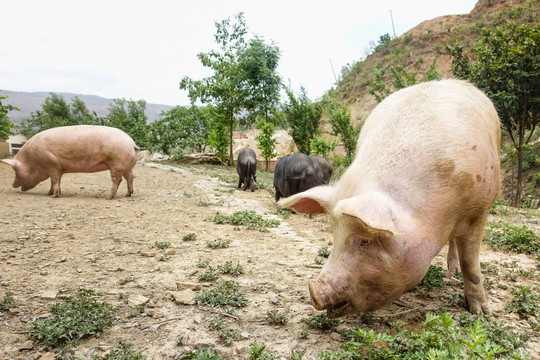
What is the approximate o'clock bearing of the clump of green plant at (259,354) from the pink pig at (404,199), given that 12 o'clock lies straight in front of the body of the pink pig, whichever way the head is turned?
The clump of green plant is roughly at 12 o'clock from the pink pig.

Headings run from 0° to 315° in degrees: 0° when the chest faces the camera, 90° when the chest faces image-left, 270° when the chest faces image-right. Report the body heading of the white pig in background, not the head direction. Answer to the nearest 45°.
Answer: approximately 90°

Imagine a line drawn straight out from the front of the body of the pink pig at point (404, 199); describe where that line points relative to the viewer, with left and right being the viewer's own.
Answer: facing the viewer and to the left of the viewer

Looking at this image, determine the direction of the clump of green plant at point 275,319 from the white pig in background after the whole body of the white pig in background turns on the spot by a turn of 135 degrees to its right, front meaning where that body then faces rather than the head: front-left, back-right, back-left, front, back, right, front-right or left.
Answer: back-right

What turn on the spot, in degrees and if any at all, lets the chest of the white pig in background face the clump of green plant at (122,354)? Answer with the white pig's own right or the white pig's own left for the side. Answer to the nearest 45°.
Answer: approximately 90° to the white pig's own left

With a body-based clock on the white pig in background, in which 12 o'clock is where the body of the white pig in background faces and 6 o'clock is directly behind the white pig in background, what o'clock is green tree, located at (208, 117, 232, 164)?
The green tree is roughly at 4 o'clock from the white pig in background.

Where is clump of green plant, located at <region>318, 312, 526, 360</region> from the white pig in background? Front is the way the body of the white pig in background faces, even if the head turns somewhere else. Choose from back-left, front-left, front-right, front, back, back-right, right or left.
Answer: left

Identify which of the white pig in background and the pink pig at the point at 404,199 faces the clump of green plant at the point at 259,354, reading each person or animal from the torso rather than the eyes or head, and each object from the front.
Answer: the pink pig

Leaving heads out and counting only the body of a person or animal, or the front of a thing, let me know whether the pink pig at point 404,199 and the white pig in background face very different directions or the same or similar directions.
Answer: same or similar directions

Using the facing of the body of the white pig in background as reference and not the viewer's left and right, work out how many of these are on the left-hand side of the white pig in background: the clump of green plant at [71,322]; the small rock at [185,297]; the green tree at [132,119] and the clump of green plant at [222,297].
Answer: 3

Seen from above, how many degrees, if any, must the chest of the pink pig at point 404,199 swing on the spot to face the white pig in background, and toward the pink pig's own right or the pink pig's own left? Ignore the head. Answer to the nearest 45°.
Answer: approximately 90° to the pink pig's own right

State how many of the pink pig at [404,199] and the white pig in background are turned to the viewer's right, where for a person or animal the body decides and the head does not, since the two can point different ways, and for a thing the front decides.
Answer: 0
